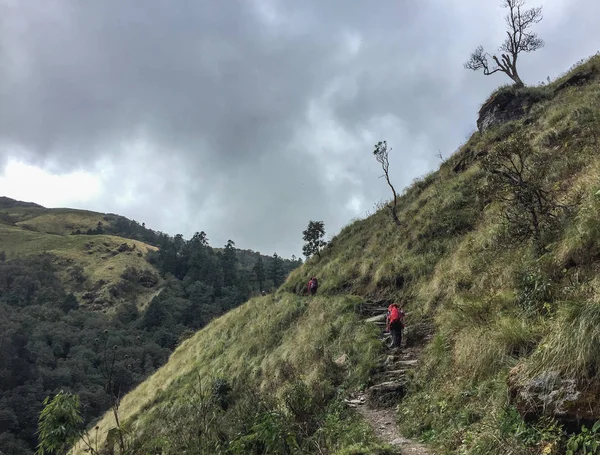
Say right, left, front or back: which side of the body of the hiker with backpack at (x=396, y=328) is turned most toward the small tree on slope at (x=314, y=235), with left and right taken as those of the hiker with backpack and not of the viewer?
front

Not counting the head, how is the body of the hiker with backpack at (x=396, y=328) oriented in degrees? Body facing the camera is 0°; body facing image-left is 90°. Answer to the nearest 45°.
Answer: approximately 180°

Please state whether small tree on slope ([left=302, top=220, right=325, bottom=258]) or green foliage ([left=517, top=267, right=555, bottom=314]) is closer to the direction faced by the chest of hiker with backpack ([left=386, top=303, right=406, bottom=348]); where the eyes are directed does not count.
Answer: the small tree on slope

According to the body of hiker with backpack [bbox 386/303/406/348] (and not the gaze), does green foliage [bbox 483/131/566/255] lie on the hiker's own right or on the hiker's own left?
on the hiker's own right

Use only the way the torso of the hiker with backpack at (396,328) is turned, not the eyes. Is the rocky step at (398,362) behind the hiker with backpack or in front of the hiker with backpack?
behind

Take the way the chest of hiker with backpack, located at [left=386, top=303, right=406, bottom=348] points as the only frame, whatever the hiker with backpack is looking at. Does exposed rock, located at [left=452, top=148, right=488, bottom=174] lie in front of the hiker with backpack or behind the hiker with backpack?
in front

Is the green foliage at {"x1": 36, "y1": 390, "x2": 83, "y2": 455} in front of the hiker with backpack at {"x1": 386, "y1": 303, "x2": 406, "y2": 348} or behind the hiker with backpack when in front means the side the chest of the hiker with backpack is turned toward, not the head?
behind

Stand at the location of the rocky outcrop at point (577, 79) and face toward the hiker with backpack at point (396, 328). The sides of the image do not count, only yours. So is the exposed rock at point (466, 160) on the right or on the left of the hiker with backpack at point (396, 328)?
right

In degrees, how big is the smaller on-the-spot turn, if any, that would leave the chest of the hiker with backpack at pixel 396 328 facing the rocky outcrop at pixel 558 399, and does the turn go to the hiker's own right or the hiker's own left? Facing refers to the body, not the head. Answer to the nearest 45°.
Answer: approximately 180°
